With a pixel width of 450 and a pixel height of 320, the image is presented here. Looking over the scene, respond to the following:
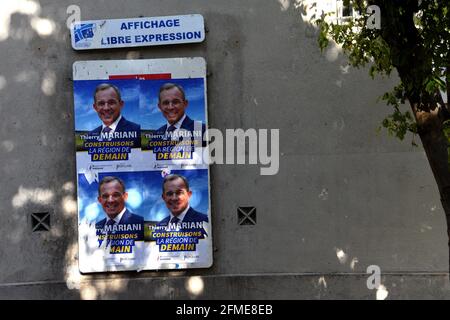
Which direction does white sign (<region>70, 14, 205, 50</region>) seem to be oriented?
toward the camera
